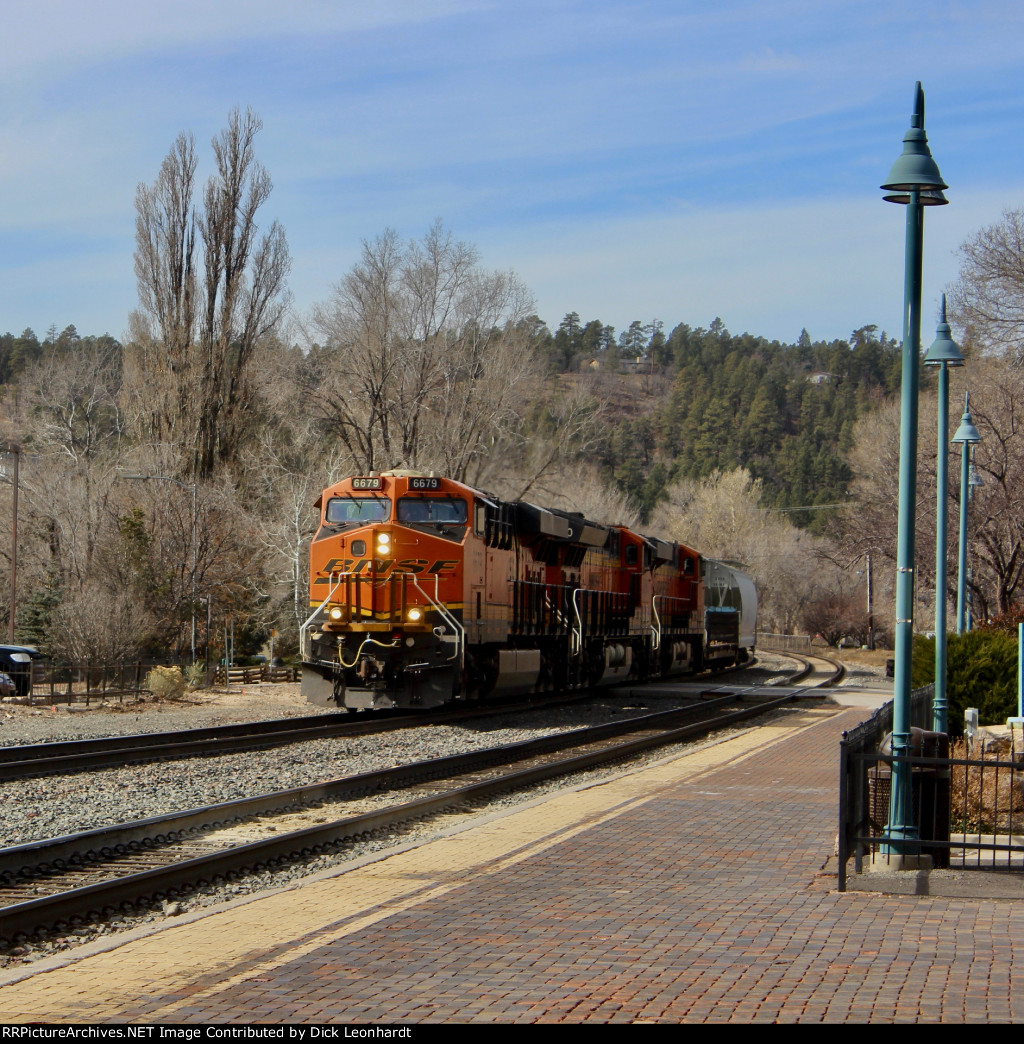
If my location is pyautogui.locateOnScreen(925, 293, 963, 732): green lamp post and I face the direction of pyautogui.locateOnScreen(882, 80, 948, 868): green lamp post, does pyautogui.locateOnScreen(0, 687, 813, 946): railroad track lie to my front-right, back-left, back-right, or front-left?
front-right

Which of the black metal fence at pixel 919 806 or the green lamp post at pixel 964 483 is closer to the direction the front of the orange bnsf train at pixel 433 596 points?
the black metal fence

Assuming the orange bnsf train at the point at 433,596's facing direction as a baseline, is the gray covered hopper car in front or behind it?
behind

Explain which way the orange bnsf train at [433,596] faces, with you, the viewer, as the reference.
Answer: facing the viewer and to the left of the viewer

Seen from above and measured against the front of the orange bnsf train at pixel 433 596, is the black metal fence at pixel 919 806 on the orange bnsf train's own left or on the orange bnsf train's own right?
on the orange bnsf train's own left

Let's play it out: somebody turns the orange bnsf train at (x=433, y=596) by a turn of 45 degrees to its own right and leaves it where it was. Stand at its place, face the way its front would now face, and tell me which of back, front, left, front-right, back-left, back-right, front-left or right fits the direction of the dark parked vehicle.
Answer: front-right

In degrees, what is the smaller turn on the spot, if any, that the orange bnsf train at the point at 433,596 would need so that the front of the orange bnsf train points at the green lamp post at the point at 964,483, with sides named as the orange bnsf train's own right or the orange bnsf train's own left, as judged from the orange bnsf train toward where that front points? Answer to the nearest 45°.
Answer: approximately 135° to the orange bnsf train's own left

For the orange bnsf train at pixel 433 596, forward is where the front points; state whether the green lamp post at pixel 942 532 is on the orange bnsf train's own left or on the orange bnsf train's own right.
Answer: on the orange bnsf train's own left

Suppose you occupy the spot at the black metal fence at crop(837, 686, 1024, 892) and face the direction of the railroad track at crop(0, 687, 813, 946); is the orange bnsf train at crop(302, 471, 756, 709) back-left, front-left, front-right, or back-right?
front-right
